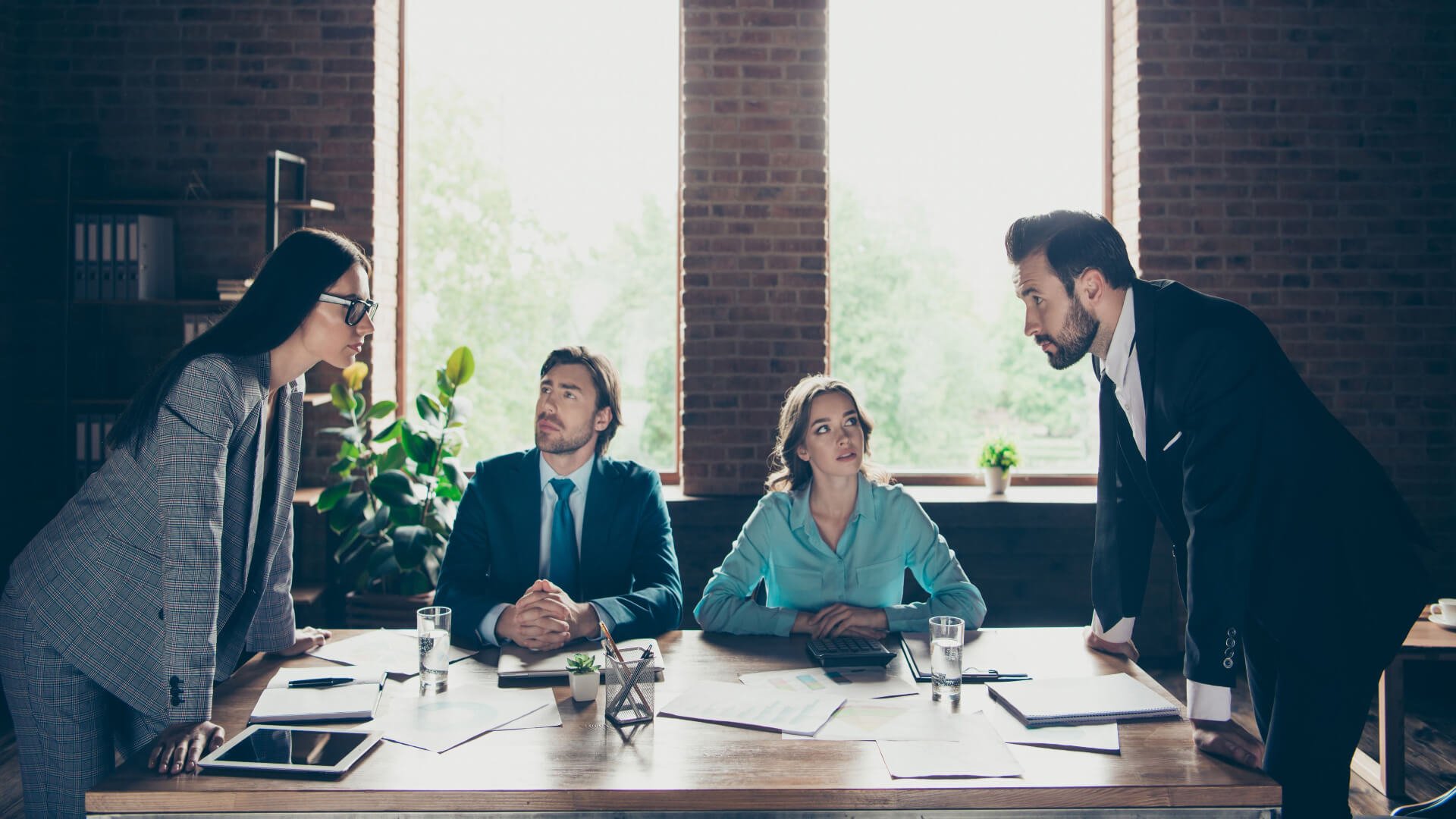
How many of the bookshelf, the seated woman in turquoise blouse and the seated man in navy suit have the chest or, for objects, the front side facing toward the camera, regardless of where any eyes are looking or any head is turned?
3

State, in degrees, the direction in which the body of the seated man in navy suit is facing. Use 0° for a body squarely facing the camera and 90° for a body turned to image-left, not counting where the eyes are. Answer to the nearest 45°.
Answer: approximately 0°

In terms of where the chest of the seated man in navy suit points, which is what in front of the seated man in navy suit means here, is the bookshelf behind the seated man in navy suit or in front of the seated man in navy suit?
behind

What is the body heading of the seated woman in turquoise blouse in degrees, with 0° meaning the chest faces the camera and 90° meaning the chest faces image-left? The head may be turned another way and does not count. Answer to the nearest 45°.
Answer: approximately 0°

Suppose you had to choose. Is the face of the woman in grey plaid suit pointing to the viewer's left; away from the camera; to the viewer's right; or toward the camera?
to the viewer's right

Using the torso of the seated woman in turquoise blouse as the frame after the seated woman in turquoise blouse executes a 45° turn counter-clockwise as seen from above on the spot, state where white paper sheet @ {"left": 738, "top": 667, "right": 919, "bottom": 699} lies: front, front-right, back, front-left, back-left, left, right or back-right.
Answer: front-right

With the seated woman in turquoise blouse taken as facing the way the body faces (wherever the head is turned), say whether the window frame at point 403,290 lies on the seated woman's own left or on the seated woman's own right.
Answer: on the seated woman's own right

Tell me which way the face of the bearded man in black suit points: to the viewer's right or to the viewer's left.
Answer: to the viewer's left

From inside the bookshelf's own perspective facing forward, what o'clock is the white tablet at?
The white tablet is roughly at 12 o'clock from the bookshelf.

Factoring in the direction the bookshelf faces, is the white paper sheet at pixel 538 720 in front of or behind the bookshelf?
in front

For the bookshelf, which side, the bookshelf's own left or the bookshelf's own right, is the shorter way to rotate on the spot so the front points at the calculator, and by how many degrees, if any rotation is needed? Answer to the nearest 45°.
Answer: approximately 45° to the bookshelf's own left

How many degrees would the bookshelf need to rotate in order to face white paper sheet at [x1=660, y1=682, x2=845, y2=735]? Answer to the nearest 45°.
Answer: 0° — it already faces it
